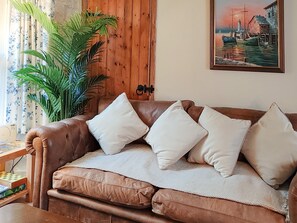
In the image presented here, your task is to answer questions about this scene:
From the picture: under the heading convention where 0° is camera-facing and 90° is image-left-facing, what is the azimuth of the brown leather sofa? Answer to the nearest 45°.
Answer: approximately 45°

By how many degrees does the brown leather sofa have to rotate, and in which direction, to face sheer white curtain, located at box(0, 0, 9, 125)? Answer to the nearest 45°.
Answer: approximately 90° to its right

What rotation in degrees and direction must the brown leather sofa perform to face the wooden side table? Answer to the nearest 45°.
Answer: approximately 90° to its right
